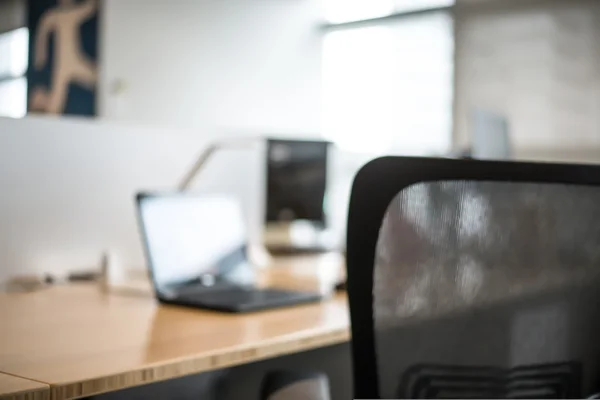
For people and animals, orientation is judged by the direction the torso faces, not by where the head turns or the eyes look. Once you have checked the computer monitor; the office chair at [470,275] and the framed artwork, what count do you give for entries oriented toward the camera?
2

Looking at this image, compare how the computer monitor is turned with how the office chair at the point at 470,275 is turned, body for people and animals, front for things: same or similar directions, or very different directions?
very different directions

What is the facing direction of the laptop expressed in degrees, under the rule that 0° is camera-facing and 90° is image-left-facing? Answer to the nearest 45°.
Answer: approximately 315°

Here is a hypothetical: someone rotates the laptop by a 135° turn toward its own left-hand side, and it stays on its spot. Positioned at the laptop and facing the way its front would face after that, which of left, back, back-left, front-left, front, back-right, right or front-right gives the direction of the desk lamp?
front

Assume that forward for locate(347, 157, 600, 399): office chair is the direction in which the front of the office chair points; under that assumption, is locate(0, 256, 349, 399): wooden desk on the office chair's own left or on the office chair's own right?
on the office chair's own left

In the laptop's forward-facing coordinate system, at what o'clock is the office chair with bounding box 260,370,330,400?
The office chair is roughly at 1 o'clock from the laptop.

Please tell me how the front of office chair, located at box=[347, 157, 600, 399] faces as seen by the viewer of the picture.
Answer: facing away from the viewer

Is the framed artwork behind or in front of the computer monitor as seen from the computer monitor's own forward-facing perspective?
behind
